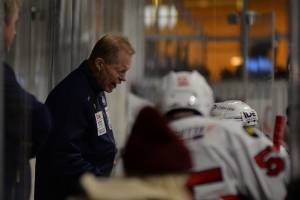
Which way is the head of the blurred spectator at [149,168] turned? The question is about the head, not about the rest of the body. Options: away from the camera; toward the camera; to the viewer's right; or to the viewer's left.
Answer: away from the camera

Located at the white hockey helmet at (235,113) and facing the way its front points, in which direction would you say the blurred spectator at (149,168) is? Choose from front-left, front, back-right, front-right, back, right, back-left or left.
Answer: left

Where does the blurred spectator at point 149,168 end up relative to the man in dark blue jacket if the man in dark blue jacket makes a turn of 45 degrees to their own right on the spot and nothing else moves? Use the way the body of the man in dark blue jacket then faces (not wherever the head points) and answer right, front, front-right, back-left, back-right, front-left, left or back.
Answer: front

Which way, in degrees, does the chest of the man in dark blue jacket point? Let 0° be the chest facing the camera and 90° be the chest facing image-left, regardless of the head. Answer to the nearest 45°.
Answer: approximately 315°

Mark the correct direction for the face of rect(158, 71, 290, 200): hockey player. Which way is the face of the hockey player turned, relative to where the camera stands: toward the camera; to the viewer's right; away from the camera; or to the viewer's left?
away from the camera

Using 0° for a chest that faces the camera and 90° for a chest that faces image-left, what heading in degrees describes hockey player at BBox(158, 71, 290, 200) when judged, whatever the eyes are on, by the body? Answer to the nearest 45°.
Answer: approximately 225°

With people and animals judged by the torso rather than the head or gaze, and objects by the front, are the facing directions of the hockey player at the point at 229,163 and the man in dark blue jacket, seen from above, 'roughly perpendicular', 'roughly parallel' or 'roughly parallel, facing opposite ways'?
roughly perpendicular
